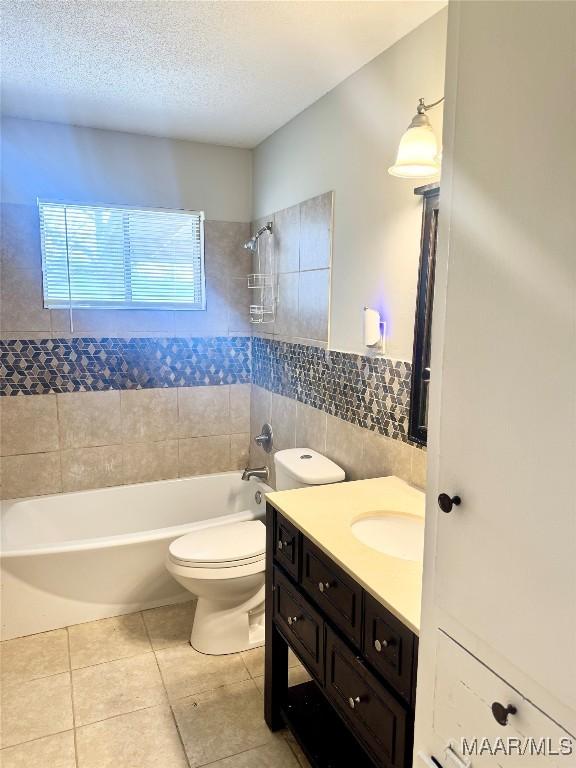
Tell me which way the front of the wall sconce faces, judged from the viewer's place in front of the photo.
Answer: facing the viewer and to the left of the viewer

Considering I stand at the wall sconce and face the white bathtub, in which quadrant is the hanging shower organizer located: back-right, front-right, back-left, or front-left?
front-right

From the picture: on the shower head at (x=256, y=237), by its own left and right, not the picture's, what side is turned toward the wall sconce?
left

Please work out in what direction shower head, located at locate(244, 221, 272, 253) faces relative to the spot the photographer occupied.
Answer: facing to the left of the viewer

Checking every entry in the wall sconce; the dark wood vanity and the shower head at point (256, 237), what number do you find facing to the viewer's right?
0

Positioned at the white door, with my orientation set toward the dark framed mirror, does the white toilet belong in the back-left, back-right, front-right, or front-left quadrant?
front-left

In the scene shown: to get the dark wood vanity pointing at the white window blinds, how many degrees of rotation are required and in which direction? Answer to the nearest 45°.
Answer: approximately 90° to its right

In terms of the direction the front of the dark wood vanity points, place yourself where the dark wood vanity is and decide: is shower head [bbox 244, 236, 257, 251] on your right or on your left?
on your right

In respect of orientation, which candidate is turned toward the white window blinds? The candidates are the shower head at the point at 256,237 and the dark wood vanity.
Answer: the shower head

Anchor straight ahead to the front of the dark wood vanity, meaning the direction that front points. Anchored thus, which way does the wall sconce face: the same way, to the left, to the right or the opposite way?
the same way

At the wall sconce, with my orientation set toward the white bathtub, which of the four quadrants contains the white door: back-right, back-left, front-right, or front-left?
back-left
